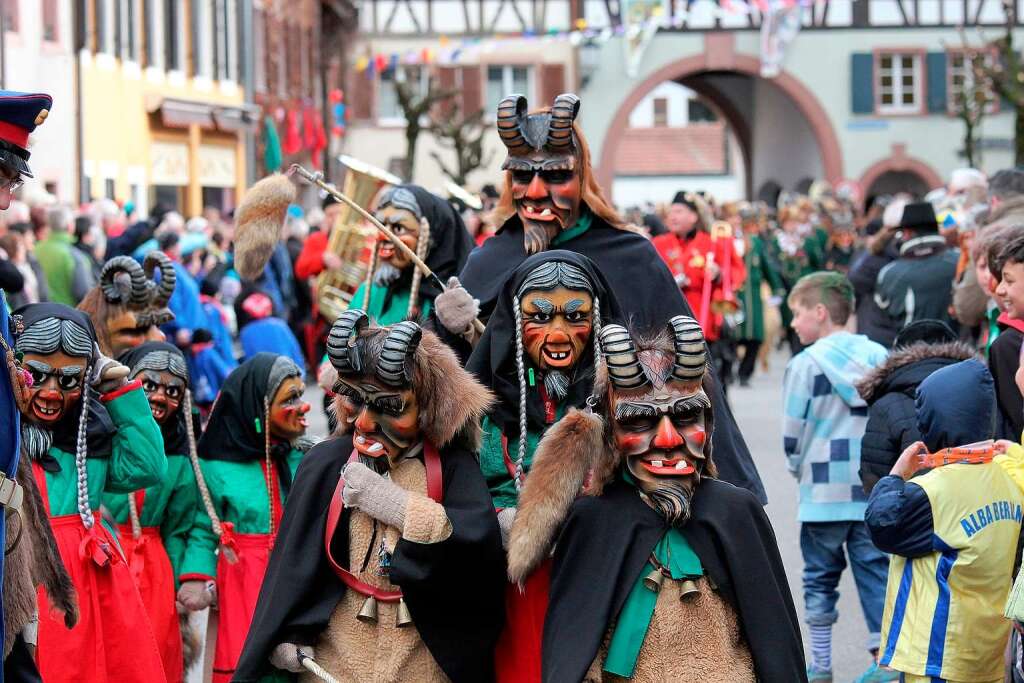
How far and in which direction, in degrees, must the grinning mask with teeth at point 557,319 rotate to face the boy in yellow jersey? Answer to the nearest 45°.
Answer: approximately 90° to its left

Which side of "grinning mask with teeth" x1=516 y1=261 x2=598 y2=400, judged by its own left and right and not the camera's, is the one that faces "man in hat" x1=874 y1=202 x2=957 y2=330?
back

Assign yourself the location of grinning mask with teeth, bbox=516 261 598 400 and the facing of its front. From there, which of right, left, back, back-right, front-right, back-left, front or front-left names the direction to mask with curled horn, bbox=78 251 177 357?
back-right

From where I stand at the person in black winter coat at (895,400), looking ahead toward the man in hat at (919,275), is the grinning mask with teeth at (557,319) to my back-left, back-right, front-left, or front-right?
back-left

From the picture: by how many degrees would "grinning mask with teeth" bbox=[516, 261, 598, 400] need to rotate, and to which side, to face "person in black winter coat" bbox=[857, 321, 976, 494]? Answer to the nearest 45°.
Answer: approximately 135° to its left

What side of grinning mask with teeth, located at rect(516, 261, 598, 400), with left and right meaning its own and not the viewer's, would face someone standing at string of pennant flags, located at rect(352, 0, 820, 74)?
back

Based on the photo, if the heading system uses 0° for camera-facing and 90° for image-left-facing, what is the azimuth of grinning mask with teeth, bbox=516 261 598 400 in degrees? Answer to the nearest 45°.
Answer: approximately 0°

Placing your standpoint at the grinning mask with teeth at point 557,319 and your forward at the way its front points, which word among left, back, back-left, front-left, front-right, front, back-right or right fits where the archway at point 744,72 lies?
back
